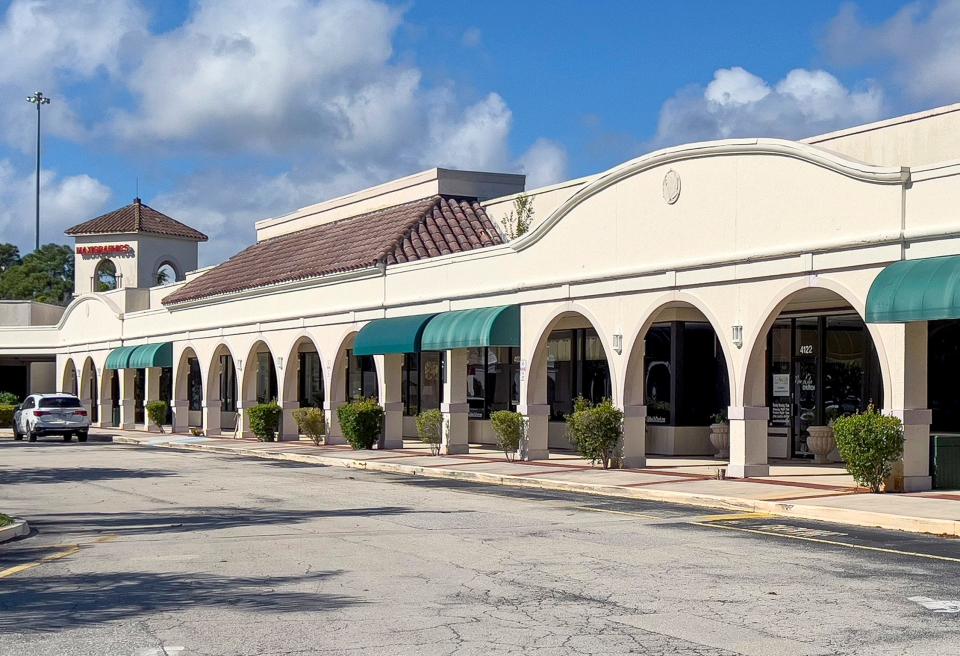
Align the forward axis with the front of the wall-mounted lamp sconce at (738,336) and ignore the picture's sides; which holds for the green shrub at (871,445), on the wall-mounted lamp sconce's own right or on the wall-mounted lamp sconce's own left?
on the wall-mounted lamp sconce's own left

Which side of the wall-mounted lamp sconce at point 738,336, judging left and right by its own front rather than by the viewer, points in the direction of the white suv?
right

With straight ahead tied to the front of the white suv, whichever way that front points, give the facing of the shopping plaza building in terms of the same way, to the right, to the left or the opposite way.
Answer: to the left

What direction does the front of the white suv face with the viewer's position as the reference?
facing away from the viewer and to the left of the viewer

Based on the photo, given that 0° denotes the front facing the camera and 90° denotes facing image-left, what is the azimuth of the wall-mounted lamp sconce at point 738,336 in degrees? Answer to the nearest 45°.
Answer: approximately 45°

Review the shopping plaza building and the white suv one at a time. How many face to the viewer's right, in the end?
0

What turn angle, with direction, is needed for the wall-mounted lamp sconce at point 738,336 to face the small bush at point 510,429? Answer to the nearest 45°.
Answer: approximately 90° to its right

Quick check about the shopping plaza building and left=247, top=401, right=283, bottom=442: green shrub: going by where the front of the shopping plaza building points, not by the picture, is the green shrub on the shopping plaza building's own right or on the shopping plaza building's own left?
on the shopping plaza building's own right

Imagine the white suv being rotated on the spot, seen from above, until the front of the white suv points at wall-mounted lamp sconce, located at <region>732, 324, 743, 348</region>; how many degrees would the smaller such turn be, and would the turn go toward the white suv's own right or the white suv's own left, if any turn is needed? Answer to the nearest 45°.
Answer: approximately 135° to the white suv's own left

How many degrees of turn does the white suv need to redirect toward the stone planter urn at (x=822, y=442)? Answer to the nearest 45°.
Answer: approximately 180°

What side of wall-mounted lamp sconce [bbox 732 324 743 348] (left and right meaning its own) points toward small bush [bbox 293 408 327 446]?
right

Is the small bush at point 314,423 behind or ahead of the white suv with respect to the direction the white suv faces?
behind

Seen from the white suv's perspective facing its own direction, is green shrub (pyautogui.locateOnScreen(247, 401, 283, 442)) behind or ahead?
behind

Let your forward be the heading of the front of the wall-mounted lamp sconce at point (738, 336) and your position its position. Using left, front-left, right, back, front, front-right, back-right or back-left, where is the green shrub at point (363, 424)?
right

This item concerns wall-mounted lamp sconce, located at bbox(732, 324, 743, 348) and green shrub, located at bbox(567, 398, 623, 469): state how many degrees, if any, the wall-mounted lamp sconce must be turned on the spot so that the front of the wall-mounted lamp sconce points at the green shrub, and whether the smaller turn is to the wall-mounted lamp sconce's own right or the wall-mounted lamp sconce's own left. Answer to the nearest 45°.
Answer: approximately 90° to the wall-mounted lamp sconce's own right
